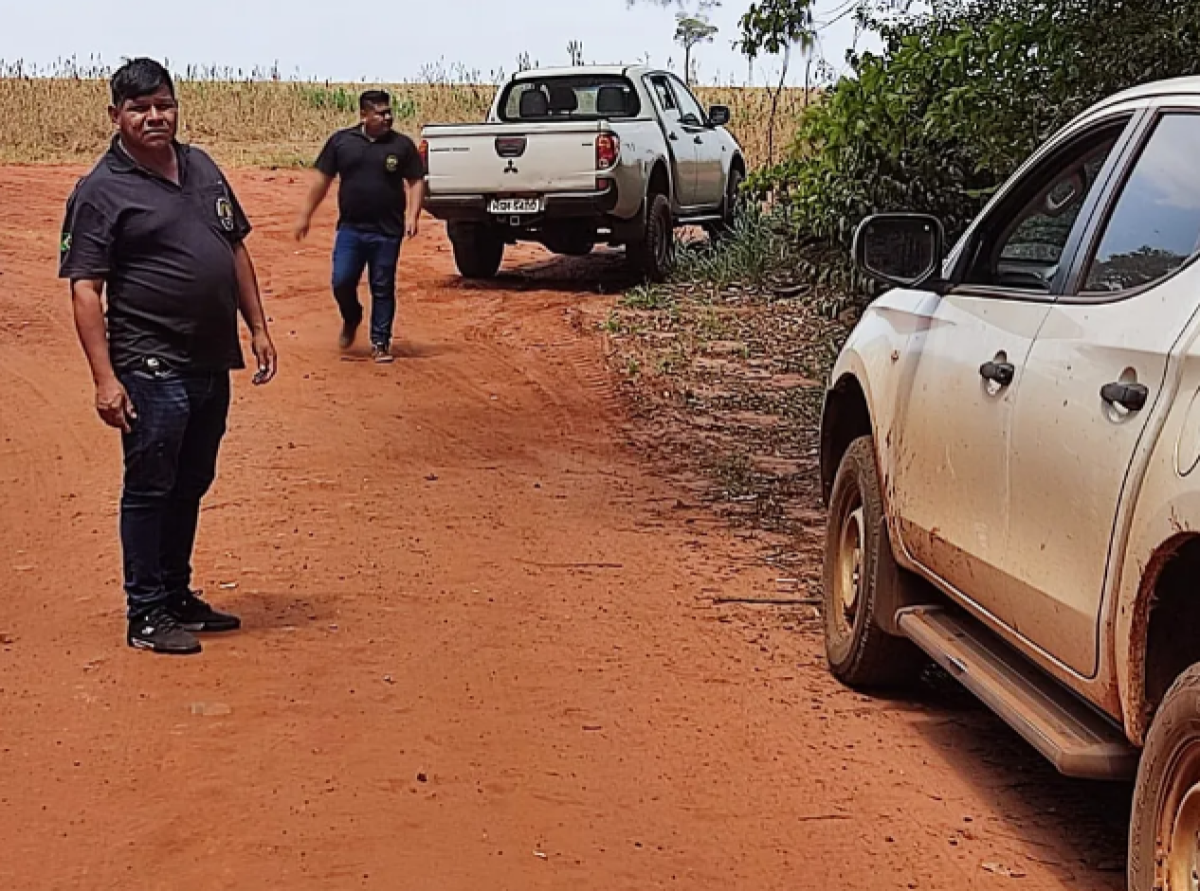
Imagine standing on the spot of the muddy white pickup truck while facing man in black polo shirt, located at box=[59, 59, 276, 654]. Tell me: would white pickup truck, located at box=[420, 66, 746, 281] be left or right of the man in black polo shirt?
right

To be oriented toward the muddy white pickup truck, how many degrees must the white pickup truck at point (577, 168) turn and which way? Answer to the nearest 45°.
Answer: approximately 135° to its right

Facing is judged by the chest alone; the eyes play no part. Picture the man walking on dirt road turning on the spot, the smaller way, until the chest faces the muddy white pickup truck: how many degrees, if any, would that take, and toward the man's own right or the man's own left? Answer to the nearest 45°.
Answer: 0° — they already face it

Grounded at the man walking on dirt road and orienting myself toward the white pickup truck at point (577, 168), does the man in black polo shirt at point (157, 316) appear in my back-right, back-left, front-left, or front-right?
back-right

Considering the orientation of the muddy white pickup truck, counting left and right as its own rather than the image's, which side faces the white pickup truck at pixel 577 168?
front

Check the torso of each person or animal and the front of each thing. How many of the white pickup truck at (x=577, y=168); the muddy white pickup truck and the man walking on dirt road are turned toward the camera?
1

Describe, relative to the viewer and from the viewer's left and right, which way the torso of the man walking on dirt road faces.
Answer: facing the viewer

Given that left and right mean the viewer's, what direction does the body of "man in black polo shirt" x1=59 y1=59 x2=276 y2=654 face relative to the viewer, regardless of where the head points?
facing the viewer and to the right of the viewer

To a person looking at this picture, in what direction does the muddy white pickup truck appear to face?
facing away from the viewer and to the left of the viewer

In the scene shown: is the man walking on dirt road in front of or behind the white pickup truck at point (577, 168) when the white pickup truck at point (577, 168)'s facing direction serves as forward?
behind

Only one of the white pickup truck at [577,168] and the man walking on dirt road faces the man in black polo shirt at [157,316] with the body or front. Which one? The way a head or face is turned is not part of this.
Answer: the man walking on dirt road
